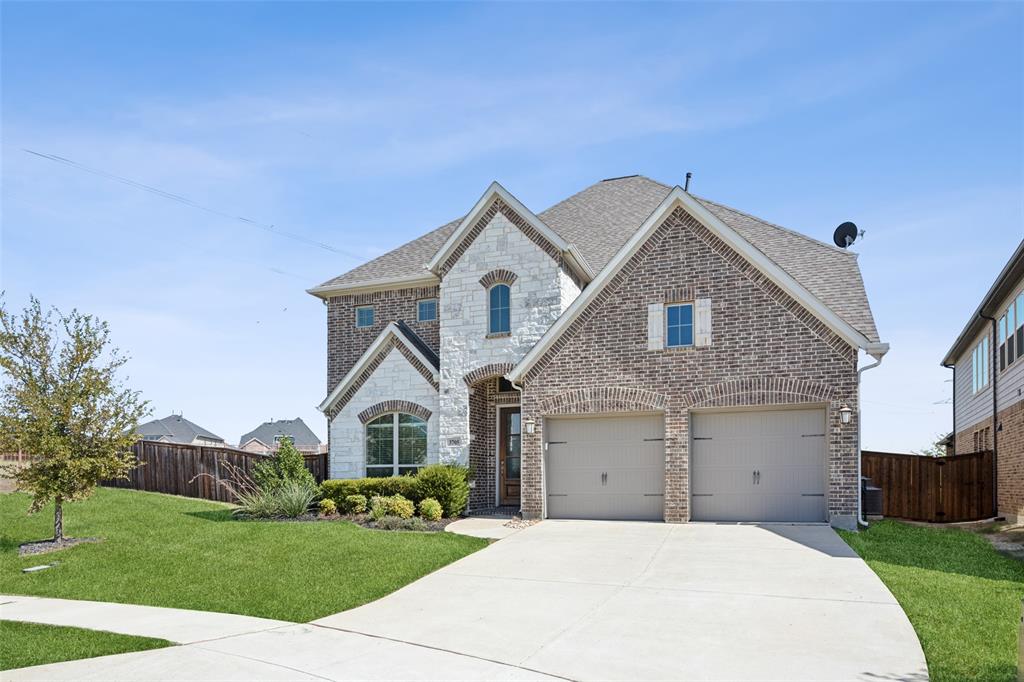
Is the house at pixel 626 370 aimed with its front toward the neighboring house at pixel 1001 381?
no

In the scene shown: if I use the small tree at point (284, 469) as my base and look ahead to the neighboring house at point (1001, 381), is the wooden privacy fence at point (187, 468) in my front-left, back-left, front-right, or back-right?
back-left

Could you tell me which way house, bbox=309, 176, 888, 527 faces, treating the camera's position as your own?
facing the viewer

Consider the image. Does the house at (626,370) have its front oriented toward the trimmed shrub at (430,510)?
no

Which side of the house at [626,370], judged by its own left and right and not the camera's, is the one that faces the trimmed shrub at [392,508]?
front

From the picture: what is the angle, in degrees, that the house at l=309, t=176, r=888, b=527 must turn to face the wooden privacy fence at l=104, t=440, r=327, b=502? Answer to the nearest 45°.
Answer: approximately 135° to its right

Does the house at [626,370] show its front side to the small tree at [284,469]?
no
